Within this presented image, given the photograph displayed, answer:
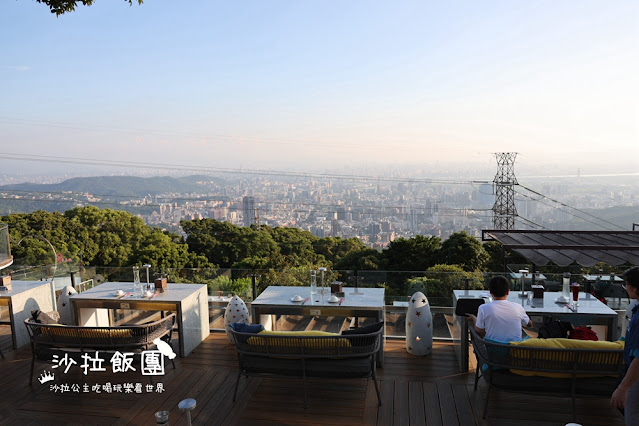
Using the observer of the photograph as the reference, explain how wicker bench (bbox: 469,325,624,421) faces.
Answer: facing away from the viewer

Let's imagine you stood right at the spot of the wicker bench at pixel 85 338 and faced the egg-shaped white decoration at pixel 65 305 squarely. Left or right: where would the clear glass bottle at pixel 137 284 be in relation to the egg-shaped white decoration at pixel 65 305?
right

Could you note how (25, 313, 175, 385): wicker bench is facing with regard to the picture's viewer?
facing away from the viewer

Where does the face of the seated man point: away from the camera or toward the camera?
away from the camera

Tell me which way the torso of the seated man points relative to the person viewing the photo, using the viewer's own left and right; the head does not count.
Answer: facing away from the viewer

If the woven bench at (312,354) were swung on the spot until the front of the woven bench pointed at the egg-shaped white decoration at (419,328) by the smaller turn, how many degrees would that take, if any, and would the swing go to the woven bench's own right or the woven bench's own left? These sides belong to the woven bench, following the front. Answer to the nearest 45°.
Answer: approximately 45° to the woven bench's own right

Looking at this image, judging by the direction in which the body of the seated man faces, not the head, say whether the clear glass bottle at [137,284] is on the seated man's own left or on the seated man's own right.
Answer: on the seated man's own left

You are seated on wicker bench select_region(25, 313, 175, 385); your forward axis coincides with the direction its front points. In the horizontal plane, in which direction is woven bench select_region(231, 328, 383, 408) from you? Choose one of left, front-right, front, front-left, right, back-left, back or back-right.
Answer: back-right

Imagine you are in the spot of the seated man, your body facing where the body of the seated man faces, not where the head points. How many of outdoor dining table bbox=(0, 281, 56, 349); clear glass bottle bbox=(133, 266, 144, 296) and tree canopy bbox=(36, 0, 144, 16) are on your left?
3

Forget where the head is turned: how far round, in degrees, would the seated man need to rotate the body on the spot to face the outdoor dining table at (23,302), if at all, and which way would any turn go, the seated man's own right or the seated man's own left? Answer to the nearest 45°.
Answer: approximately 90° to the seated man's own left

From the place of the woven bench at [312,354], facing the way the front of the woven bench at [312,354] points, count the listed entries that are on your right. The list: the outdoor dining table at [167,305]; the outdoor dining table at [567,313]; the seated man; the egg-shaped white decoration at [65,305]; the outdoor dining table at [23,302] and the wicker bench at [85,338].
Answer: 2

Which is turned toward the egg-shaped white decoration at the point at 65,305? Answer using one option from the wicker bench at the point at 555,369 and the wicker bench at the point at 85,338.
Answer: the wicker bench at the point at 85,338

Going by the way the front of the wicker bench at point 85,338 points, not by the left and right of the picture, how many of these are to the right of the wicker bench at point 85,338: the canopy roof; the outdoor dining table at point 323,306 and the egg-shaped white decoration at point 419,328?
3

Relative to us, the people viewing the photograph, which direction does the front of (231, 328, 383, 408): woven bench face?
facing away from the viewer
